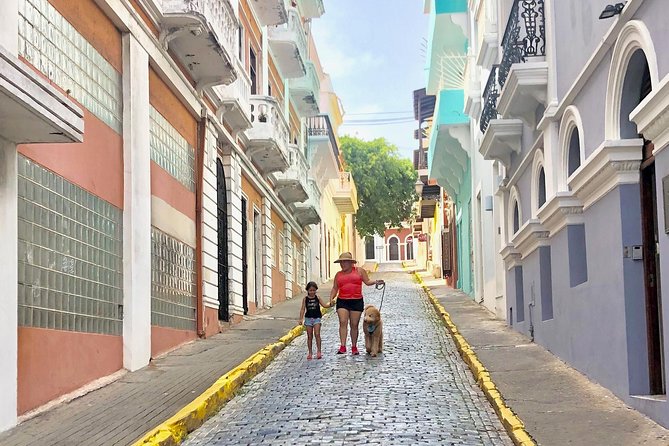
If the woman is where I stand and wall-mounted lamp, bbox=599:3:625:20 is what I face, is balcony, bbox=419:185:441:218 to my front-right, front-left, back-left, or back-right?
back-left

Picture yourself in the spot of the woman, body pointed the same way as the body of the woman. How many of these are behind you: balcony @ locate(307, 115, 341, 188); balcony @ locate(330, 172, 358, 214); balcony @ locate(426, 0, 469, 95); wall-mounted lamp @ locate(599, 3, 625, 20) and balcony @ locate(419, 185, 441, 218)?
4

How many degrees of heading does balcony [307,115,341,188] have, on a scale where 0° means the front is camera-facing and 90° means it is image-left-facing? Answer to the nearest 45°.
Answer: approximately 270°

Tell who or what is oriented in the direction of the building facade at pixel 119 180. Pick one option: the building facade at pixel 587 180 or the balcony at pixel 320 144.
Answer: the building facade at pixel 587 180

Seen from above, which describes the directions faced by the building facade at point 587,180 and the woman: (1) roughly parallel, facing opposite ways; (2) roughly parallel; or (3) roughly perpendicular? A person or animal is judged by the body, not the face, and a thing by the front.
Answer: roughly perpendicular

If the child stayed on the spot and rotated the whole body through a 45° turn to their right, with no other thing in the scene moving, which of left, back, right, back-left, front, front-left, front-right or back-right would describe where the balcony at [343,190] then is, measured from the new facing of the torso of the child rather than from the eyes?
back-right

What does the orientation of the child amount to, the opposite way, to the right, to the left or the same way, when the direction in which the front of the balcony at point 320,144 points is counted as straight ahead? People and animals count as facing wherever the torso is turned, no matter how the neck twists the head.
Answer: to the right

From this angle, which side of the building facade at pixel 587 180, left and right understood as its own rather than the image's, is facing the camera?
left

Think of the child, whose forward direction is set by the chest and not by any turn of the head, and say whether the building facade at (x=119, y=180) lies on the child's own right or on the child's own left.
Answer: on the child's own right

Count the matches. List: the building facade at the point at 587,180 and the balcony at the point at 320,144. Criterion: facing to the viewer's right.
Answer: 1

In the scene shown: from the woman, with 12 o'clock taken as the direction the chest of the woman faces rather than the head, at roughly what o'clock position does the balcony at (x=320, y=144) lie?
The balcony is roughly at 6 o'clock from the woman.

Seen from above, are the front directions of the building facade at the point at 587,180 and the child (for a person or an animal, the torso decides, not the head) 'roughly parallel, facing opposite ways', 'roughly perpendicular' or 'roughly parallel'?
roughly perpendicular

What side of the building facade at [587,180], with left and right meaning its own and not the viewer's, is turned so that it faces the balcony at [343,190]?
right
